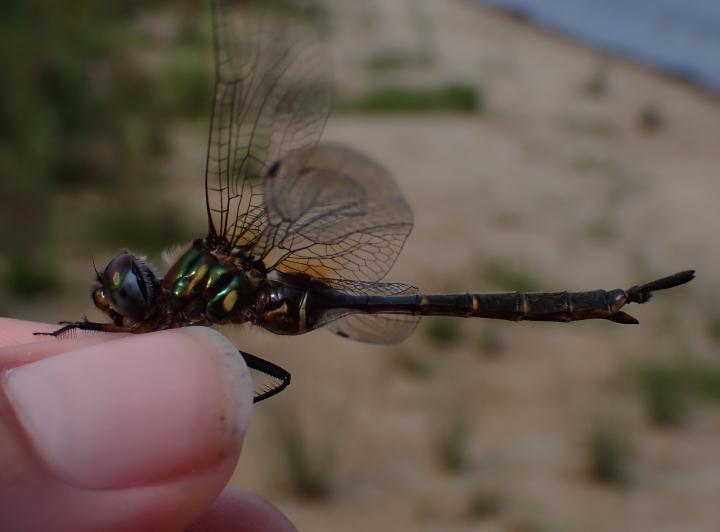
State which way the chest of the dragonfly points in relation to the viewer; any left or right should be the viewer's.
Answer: facing to the left of the viewer

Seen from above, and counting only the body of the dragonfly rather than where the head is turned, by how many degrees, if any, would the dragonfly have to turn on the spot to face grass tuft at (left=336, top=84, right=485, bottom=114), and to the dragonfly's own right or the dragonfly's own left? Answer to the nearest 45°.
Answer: approximately 90° to the dragonfly's own right

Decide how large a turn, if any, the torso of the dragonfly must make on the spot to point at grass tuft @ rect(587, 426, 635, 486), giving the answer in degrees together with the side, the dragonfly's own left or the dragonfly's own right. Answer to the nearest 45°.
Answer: approximately 135° to the dragonfly's own right

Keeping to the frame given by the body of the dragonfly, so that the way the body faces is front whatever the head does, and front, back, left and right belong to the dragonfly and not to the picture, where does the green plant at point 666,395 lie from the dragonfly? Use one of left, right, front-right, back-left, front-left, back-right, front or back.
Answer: back-right

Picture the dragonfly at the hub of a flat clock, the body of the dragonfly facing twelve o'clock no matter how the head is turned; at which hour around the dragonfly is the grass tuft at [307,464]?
The grass tuft is roughly at 3 o'clock from the dragonfly.

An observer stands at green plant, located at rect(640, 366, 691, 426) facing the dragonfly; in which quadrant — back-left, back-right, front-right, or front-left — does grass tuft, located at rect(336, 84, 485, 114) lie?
back-right

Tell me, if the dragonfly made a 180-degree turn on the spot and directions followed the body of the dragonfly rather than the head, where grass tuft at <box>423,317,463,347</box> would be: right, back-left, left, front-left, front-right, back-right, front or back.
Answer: left
